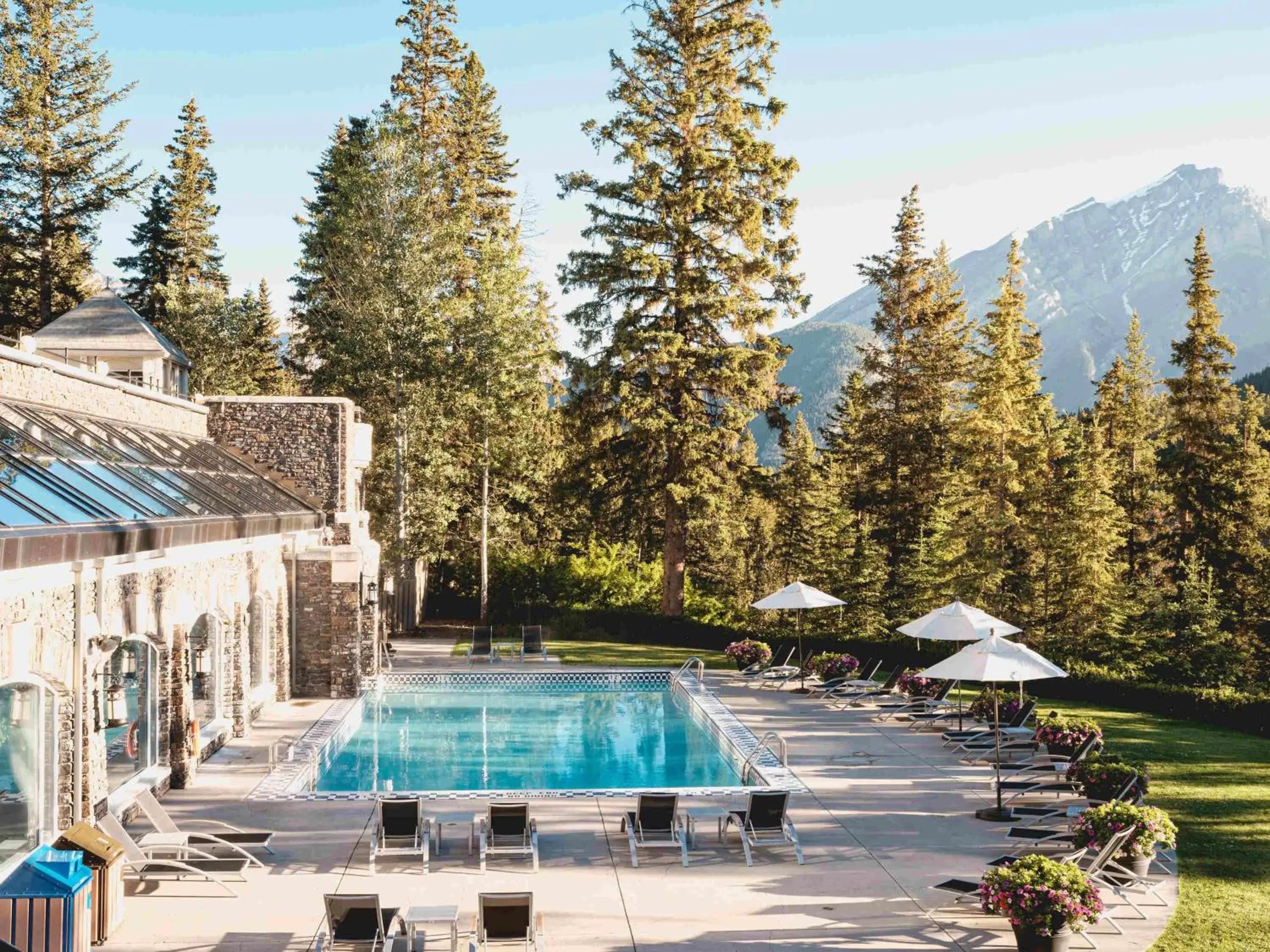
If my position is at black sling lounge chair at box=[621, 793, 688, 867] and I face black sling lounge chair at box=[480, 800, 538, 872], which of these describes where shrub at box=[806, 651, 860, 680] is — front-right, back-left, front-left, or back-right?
back-right

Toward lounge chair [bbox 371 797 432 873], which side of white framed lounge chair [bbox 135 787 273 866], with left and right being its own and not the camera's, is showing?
front

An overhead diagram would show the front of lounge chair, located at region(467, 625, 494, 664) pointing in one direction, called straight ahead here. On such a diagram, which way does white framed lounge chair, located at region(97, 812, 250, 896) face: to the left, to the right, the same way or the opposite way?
to the left

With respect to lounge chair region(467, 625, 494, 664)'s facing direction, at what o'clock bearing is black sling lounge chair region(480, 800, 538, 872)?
The black sling lounge chair is roughly at 12 o'clock from the lounge chair.

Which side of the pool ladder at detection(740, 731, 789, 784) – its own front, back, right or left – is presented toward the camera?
left

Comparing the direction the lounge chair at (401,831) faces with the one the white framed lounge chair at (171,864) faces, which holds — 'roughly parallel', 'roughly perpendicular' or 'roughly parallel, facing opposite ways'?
roughly perpendicular

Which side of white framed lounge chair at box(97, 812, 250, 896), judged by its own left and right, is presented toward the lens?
right

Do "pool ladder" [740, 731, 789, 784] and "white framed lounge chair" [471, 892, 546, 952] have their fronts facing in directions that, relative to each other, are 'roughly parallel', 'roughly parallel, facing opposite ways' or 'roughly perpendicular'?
roughly perpendicular

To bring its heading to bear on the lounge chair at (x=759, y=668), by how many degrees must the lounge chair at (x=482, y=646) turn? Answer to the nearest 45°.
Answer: approximately 45° to its left

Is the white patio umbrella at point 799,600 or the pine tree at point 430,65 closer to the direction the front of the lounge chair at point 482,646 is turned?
the white patio umbrella
